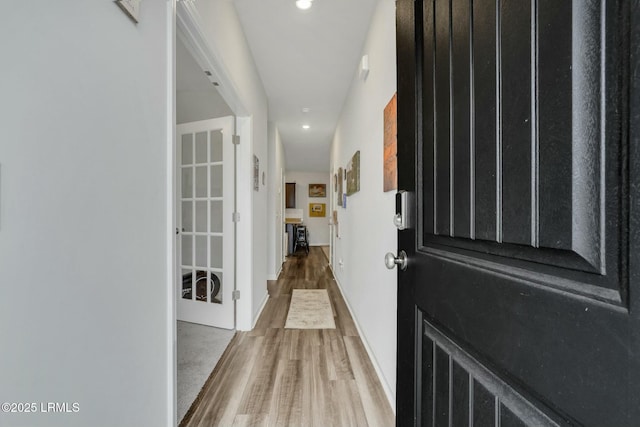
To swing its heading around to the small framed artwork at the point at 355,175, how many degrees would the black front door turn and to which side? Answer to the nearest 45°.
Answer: approximately 90° to its right

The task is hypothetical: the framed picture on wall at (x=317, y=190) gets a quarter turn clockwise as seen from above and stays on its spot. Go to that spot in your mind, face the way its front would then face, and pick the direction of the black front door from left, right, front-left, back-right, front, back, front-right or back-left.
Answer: left

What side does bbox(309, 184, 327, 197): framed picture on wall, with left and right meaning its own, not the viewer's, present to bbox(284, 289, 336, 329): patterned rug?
front

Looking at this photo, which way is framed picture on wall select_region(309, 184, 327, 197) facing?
toward the camera

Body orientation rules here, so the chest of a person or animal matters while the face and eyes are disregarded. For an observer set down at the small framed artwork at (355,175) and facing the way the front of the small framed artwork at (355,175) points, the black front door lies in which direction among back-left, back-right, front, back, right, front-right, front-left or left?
left

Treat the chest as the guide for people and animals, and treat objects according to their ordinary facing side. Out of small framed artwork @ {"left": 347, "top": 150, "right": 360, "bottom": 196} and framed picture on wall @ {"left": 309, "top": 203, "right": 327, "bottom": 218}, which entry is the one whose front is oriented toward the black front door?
the framed picture on wall

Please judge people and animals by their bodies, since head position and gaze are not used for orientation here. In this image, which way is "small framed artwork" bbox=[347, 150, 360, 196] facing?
to the viewer's left

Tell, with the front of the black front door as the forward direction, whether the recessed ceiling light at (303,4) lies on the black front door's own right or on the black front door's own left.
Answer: on the black front door's own right

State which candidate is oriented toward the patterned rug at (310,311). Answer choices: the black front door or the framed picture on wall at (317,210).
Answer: the framed picture on wall

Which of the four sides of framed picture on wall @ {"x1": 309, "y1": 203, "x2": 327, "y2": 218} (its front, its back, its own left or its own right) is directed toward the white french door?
front

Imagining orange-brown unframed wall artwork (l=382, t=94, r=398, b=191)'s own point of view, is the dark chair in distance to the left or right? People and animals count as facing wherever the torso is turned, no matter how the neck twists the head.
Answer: on its right

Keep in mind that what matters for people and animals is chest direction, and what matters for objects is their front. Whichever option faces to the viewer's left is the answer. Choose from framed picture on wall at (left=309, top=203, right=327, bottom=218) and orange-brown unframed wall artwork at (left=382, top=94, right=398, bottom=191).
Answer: the orange-brown unframed wall artwork

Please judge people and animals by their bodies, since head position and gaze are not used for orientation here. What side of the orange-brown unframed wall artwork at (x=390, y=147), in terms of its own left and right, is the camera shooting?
left

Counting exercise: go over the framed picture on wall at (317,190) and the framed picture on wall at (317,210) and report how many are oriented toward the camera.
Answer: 2

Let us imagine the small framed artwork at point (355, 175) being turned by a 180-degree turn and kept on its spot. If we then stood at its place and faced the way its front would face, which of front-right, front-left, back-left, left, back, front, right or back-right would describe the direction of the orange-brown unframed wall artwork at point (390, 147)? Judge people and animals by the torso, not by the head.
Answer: right

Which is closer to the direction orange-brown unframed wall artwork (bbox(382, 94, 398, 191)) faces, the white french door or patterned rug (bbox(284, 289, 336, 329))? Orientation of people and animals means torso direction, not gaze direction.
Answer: the white french door

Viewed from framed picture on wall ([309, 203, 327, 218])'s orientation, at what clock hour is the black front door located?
The black front door is roughly at 12 o'clock from the framed picture on wall.
